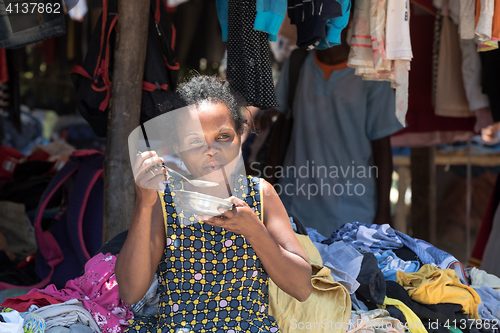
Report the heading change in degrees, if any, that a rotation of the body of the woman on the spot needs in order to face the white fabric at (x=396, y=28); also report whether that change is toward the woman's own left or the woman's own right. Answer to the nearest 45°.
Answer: approximately 135° to the woman's own left

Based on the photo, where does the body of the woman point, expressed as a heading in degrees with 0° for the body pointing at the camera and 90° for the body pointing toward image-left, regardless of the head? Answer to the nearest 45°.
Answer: approximately 0°

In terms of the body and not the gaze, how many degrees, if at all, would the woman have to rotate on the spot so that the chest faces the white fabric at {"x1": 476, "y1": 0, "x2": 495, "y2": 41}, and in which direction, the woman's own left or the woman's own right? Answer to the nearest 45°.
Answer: approximately 135° to the woman's own left

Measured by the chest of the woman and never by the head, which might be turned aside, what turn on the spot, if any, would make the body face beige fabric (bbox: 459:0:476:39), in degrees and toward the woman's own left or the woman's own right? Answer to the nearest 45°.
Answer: approximately 135° to the woman's own left

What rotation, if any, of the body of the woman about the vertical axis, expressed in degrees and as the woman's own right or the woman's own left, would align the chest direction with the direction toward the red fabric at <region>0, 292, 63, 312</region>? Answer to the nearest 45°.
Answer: approximately 90° to the woman's own right

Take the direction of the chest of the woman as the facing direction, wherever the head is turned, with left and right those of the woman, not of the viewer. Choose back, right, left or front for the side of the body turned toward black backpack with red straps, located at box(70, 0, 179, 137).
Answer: back

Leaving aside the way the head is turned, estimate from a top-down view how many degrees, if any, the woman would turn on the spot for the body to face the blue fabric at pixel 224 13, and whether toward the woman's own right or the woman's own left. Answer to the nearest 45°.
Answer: approximately 180°

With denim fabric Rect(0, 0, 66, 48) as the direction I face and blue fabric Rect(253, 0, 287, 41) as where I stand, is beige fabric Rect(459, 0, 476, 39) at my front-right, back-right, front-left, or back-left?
back-right

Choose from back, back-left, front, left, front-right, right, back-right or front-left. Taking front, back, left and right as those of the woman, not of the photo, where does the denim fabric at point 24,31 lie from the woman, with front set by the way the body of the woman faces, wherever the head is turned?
back-right
